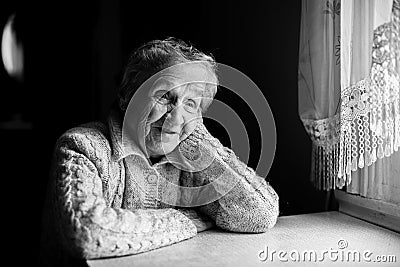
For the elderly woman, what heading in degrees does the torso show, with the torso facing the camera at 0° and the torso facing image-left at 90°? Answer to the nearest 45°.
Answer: approximately 315°
